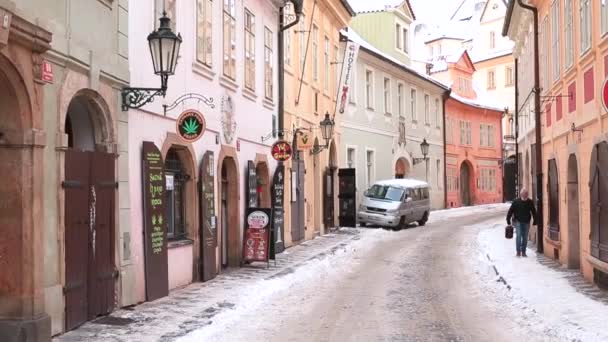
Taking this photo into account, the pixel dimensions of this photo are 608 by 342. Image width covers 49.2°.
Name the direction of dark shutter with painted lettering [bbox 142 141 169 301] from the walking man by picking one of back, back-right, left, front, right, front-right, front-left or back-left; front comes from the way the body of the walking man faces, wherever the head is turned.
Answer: front-right

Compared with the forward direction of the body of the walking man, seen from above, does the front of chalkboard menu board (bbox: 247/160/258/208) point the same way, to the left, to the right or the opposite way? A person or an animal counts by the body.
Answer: to the left

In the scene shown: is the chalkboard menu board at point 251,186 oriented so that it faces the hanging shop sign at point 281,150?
no

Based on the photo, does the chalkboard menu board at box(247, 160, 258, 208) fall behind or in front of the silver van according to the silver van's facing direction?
in front

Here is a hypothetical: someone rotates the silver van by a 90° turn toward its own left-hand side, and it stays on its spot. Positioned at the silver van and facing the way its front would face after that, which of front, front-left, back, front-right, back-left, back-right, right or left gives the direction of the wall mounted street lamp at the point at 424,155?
back-left

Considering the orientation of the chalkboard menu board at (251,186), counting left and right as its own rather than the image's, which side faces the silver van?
left

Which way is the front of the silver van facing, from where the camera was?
facing the viewer and to the left of the viewer

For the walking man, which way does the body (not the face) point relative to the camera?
toward the camera

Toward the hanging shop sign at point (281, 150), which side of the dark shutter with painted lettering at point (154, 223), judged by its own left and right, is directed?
left

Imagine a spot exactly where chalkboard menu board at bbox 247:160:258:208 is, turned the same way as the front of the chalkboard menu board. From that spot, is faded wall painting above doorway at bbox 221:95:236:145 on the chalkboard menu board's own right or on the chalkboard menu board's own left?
on the chalkboard menu board's own right

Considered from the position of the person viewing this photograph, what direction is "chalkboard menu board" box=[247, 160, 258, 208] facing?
facing the viewer and to the right of the viewer

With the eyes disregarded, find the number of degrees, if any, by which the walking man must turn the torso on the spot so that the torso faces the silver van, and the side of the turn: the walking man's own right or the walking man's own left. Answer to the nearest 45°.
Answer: approximately 135° to the walking man's own right

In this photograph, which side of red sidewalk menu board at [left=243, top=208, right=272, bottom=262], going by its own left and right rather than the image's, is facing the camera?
front

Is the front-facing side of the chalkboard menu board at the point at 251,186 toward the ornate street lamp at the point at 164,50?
no

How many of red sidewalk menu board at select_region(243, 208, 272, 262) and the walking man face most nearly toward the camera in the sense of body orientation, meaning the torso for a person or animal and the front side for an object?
2

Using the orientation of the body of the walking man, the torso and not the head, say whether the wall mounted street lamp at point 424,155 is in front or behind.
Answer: behind
